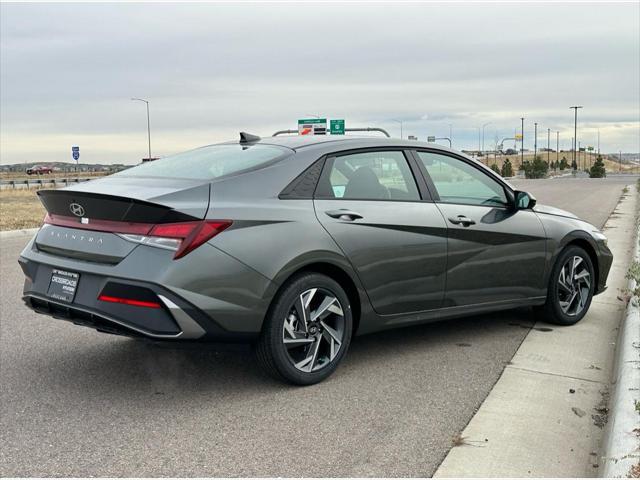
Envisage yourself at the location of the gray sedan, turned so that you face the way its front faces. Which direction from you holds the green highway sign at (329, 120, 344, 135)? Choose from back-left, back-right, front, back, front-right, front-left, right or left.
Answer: front-left

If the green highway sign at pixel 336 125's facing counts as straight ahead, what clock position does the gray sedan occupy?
The gray sedan is roughly at 12 o'clock from the green highway sign.

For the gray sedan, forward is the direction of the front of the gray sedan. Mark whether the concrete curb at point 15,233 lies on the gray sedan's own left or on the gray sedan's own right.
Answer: on the gray sedan's own left

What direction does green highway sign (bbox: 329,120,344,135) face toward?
toward the camera

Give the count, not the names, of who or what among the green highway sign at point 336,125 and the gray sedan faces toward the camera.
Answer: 1

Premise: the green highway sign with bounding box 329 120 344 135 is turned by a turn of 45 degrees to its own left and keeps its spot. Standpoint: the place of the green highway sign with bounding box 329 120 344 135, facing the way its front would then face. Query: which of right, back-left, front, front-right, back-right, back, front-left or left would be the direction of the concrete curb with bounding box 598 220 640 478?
front-right

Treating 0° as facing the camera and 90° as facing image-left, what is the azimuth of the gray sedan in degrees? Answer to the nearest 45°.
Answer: approximately 225°

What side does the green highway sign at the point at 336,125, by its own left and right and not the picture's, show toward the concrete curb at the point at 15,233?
front
